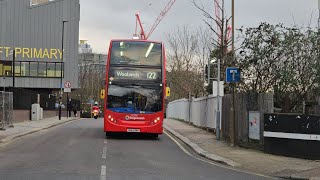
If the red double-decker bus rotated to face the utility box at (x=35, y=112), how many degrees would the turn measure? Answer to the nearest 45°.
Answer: approximately 135° to its right

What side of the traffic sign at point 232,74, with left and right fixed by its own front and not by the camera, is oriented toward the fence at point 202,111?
back

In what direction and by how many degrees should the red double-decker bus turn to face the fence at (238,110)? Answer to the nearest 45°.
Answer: approximately 45° to its left

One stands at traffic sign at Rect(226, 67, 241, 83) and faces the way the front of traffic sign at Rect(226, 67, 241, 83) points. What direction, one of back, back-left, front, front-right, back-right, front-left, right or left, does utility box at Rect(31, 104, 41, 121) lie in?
back-right

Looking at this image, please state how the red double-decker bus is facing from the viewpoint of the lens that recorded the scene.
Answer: facing the viewer

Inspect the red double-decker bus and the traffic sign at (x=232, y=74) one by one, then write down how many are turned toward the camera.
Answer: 2

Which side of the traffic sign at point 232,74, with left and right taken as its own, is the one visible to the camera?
front
